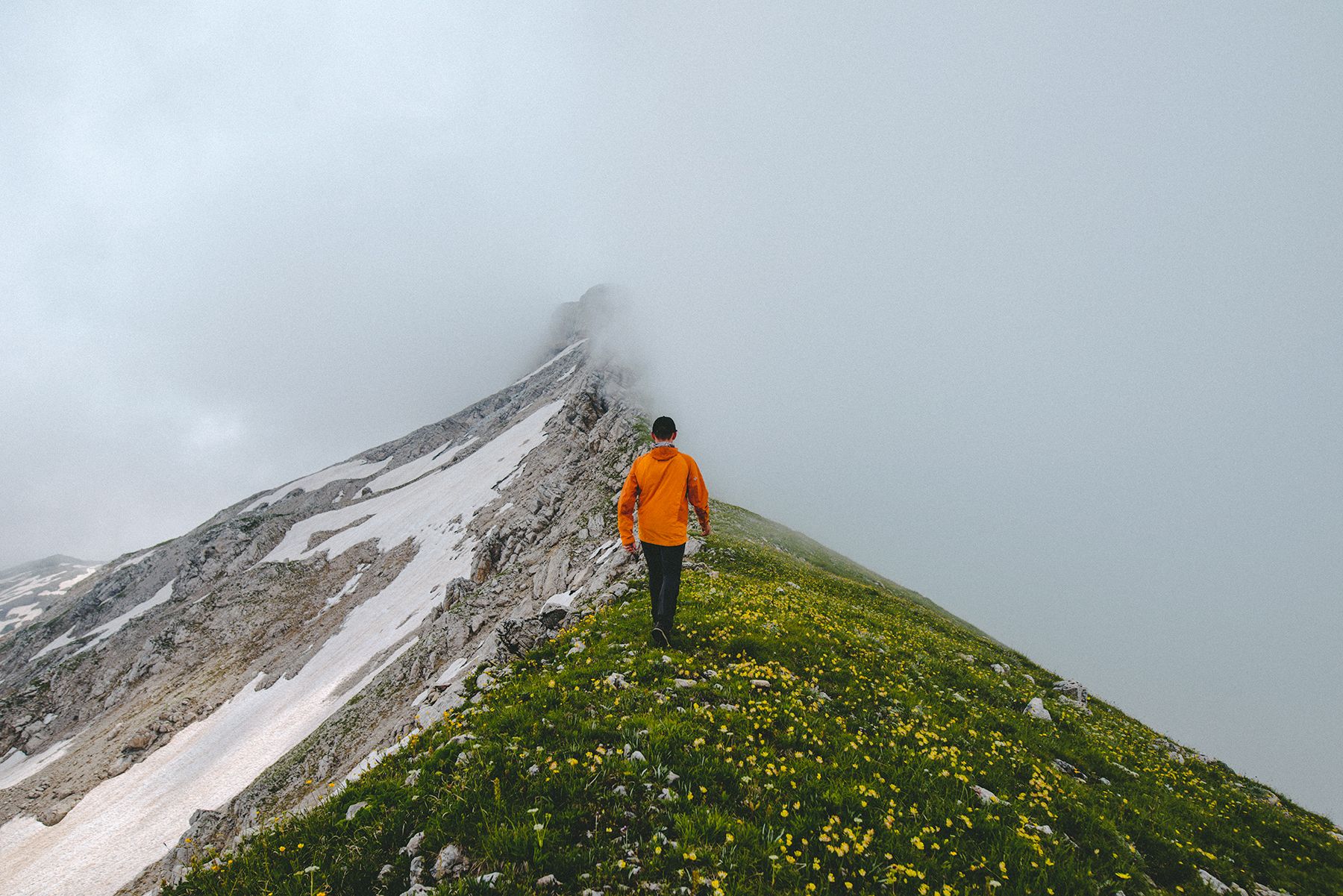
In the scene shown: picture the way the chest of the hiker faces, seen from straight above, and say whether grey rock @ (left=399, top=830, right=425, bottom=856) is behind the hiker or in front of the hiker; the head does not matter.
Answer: behind

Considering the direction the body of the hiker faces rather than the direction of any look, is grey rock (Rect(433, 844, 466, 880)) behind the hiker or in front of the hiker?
behind

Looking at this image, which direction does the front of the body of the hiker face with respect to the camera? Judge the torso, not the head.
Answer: away from the camera

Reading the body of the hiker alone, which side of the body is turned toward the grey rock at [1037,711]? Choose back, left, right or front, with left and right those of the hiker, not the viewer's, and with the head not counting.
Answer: right

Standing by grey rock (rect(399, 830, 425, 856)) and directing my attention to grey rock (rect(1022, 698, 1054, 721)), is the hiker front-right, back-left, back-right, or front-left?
front-left
